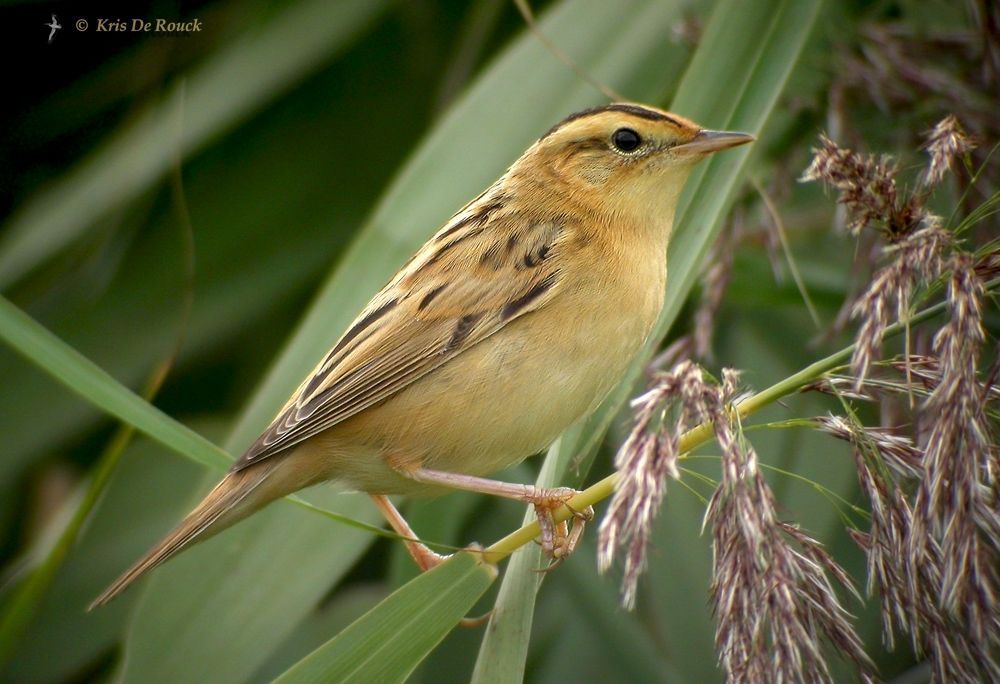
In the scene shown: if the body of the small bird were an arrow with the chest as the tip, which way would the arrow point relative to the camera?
to the viewer's right
